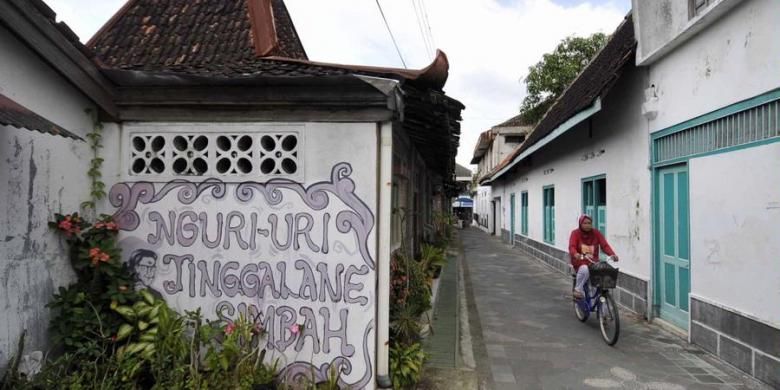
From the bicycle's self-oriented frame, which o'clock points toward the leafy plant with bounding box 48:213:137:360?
The leafy plant is roughly at 3 o'clock from the bicycle.

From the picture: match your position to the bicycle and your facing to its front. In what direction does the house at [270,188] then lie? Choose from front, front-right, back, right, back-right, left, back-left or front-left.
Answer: right

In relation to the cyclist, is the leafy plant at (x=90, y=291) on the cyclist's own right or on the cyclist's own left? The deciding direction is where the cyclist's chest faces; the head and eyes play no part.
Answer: on the cyclist's own right

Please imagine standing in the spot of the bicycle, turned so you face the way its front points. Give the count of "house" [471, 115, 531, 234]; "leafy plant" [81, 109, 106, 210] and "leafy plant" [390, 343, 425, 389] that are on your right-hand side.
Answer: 2

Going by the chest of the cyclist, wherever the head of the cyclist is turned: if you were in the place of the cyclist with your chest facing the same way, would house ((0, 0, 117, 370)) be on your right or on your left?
on your right

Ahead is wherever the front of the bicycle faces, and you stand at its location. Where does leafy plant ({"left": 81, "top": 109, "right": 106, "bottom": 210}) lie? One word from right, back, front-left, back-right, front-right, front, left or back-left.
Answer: right

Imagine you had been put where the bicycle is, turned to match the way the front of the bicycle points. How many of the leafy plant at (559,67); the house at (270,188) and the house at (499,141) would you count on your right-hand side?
1

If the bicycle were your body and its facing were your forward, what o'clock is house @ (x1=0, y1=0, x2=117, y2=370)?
The house is roughly at 3 o'clock from the bicycle.

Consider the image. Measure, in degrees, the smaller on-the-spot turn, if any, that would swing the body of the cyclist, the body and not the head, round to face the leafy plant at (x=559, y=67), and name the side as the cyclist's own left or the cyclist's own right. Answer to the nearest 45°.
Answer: approximately 135° to the cyclist's own left

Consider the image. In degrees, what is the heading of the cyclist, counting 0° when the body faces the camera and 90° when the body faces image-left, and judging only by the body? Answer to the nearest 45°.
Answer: approximately 315°

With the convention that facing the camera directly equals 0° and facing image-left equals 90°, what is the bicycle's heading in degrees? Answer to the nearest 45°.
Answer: approximately 315°
